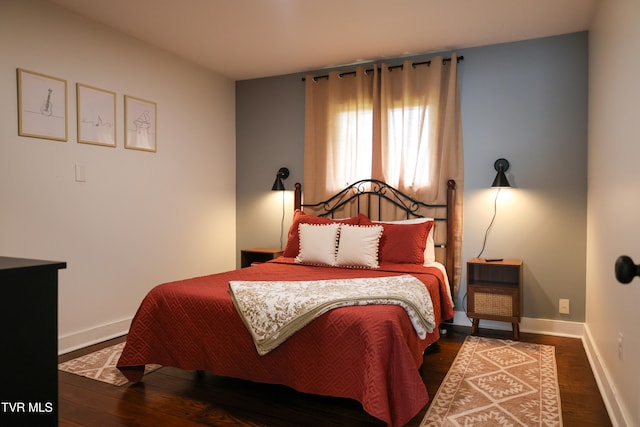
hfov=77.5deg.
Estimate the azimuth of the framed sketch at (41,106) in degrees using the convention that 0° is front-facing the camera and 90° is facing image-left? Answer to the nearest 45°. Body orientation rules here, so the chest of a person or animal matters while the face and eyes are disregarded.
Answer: approximately 315°

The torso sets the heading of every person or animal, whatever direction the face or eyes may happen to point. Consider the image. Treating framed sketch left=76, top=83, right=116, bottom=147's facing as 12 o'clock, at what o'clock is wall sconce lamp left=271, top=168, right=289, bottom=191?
The wall sconce lamp is roughly at 10 o'clock from the framed sketch.

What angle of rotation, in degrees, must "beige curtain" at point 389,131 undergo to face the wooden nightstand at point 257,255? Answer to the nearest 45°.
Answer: approximately 90° to its right

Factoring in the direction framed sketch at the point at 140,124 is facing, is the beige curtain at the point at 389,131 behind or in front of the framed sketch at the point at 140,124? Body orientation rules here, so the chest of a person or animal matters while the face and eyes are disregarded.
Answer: in front

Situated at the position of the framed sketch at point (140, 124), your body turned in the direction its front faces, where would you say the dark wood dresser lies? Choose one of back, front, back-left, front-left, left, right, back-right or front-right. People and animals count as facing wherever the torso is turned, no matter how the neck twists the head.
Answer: front-right

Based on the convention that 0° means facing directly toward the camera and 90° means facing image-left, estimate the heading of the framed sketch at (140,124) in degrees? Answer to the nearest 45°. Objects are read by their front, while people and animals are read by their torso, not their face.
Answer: approximately 315°

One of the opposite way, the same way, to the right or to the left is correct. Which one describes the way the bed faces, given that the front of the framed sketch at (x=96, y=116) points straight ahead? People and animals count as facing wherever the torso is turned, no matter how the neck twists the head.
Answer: to the right

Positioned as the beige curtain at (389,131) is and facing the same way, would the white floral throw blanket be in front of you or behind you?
in front

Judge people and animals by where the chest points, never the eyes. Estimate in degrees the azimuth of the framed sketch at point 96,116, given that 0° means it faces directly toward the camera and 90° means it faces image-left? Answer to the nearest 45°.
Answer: approximately 315°

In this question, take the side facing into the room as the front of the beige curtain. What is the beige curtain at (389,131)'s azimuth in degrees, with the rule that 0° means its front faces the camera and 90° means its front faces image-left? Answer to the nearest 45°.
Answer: approximately 0°

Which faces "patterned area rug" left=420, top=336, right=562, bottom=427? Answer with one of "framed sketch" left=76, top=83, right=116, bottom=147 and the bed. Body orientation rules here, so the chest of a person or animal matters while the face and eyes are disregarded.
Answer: the framed sketch
